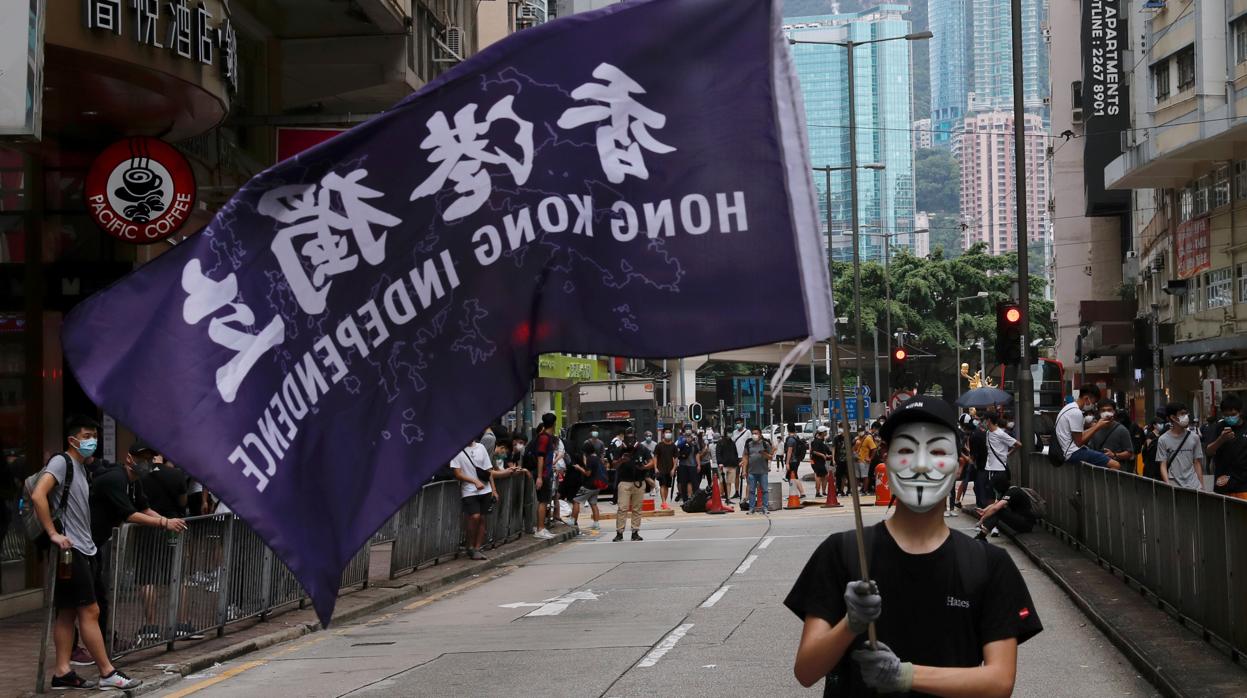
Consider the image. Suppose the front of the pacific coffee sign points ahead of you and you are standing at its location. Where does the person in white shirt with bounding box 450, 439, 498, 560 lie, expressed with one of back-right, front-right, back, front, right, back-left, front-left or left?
back-left

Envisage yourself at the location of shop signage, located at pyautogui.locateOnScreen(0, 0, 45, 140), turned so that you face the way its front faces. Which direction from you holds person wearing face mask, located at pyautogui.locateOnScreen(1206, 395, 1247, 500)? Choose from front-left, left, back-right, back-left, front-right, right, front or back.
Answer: left

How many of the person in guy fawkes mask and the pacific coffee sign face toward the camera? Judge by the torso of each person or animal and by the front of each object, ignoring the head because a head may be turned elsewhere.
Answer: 2

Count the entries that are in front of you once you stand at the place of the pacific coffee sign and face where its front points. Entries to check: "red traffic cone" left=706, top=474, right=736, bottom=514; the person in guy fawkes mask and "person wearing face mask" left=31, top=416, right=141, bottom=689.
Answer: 2

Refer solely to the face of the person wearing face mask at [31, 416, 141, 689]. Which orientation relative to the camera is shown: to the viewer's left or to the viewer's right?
to the viewer's right

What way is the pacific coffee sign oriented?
toward the camera

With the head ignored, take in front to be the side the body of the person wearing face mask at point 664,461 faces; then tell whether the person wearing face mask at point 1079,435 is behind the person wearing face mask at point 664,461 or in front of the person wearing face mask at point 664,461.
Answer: in front

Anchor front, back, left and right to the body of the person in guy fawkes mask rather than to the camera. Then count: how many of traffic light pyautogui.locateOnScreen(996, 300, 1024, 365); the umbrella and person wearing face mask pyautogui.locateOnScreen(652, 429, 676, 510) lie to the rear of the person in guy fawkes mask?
3

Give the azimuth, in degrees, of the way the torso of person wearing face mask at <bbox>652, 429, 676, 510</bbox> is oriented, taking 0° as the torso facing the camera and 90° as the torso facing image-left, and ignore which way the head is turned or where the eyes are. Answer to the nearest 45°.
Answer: approximately 0°
